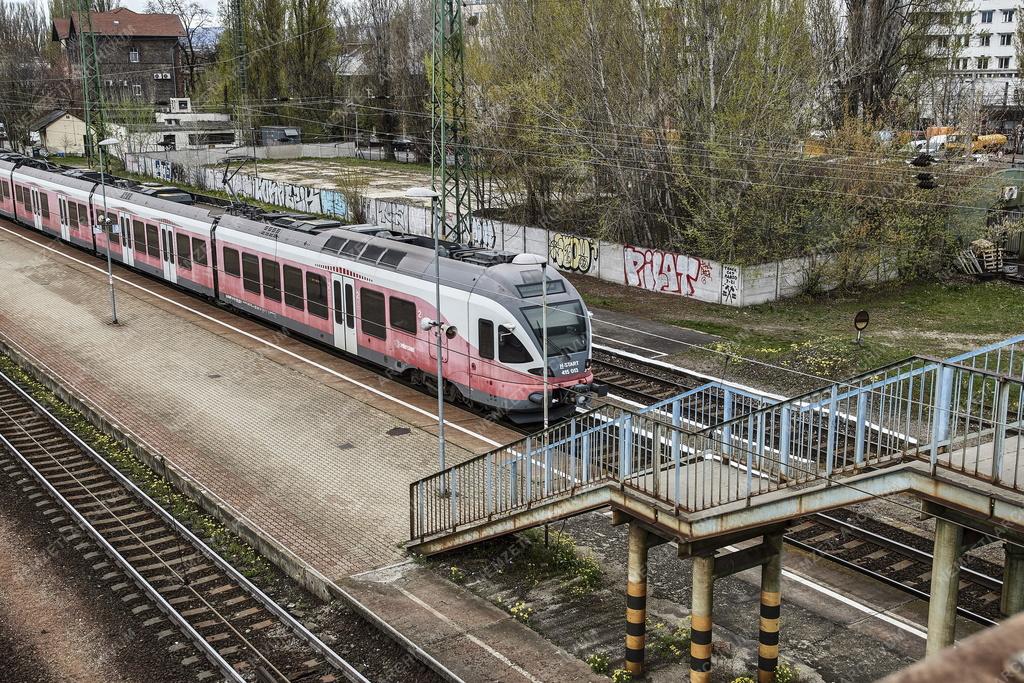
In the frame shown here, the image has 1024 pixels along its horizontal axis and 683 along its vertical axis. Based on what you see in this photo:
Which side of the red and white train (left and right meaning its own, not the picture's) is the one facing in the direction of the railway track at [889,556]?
front

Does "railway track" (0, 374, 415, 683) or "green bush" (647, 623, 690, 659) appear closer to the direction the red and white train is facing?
the green bush

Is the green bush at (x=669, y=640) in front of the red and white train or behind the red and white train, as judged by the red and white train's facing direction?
in front

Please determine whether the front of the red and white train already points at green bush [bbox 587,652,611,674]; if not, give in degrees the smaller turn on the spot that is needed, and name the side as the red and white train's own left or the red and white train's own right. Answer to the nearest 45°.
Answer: approximately 45° to the red and white train's own right

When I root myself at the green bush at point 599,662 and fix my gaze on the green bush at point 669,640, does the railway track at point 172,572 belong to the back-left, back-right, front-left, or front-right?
back-left

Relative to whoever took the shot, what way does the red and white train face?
facing the viewer and to the right of the viewer

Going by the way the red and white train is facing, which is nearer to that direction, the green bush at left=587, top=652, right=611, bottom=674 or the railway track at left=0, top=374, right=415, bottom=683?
the green bush

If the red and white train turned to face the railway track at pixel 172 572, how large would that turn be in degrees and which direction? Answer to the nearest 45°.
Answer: approximately 90° to its right

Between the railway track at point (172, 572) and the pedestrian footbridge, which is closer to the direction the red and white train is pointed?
the pedestrian footbridge
